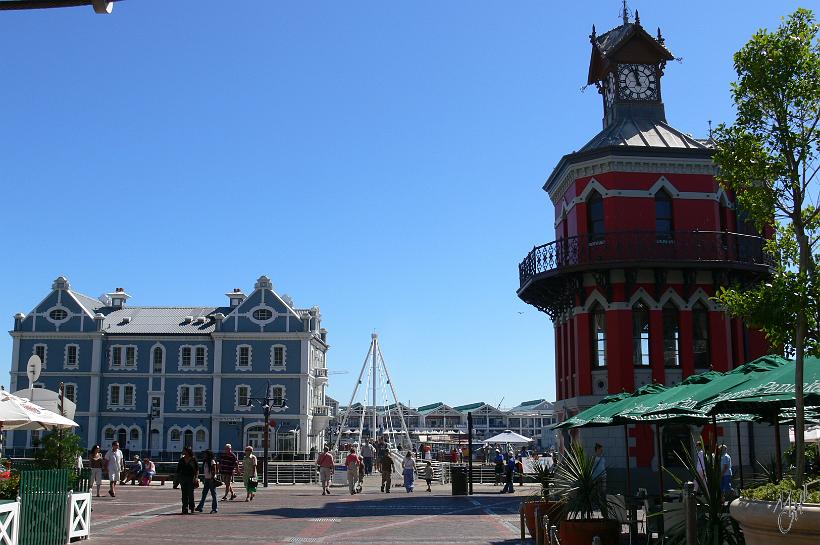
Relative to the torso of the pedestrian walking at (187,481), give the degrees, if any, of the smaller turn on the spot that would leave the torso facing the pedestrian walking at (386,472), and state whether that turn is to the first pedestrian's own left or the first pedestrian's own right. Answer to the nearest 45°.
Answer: approximately 135° to the first pedestrian's own left

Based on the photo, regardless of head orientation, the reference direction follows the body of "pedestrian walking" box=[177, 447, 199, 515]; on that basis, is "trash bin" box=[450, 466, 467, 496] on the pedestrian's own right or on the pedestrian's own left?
on the pedestrian's own left

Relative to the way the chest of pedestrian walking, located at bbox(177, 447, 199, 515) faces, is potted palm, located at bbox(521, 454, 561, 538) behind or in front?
in front

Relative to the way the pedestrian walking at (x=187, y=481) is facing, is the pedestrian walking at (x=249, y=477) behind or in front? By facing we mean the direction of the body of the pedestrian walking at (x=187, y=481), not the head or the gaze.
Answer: behind

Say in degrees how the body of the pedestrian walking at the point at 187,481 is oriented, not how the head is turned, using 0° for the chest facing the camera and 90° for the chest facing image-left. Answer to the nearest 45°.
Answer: approximately 0°

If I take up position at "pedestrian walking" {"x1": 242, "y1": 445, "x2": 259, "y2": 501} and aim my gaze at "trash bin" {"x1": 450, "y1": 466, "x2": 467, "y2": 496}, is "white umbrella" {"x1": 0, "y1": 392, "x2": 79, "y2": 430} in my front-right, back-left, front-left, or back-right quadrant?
back-right

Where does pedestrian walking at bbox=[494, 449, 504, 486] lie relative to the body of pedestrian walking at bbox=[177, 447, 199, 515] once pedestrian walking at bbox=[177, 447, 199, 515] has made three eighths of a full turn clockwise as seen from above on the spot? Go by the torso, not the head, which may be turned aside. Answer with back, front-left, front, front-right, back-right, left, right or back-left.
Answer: right
